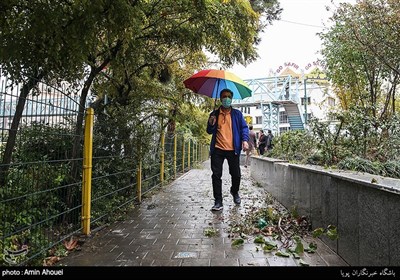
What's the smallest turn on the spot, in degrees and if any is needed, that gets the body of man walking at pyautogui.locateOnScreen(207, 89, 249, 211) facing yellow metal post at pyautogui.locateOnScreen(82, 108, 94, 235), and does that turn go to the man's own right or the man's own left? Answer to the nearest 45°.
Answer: approximately 45° to the man's own right

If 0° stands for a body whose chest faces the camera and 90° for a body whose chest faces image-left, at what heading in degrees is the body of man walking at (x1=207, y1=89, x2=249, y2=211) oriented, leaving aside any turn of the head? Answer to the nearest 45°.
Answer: approximately 0°

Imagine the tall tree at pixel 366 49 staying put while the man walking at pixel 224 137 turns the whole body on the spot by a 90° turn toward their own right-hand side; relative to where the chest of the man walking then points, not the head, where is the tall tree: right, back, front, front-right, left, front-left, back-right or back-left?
back-right
